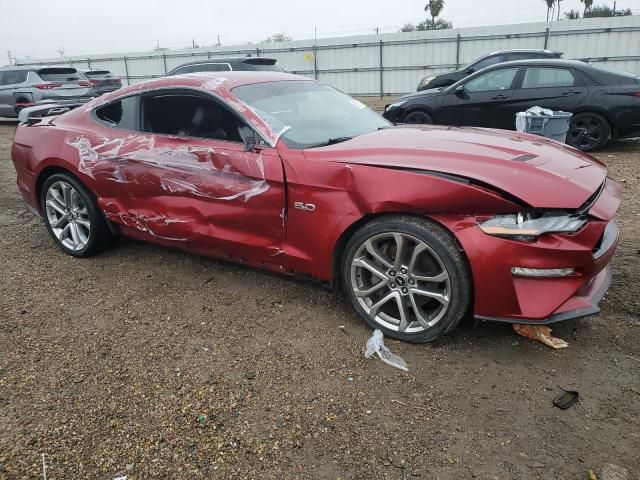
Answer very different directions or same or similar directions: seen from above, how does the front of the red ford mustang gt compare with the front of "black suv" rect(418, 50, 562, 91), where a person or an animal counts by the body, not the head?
very different directions

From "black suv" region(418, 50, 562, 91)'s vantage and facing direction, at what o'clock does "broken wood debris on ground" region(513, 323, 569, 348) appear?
The broken wood debris on ground is roughly at 9 o'clock from the black suv.

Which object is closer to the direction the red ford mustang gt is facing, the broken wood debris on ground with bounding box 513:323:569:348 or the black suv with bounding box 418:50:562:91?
the broken wood debris on ground

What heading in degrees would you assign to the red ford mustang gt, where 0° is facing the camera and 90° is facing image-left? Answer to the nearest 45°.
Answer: approximately 315°

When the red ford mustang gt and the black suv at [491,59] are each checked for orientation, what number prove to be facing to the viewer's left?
1

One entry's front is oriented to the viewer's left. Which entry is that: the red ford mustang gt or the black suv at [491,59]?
the black suv

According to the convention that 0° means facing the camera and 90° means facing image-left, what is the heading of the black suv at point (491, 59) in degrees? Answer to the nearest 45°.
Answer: approximately 90°

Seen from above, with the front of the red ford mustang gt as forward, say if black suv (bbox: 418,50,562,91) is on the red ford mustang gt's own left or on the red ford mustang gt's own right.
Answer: on the red ford mustang gt's own left
